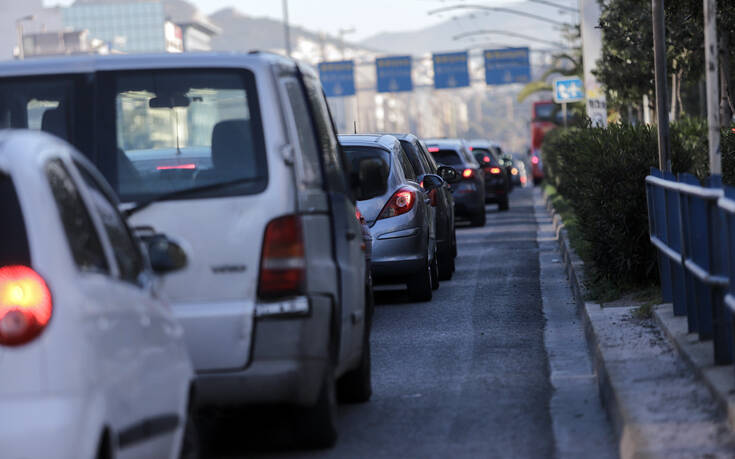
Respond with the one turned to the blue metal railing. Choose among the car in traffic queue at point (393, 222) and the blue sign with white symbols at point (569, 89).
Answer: the blue sign with white symbols

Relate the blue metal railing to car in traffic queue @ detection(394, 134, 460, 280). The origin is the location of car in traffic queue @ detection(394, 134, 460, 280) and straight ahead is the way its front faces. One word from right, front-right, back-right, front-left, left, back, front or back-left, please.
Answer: back

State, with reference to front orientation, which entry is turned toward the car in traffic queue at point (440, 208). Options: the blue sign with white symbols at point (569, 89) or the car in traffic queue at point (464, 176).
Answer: the blue sign with white symbols

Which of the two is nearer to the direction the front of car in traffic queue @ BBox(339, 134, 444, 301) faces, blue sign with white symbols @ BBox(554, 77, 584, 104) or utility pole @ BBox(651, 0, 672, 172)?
the blue sign with white symbols

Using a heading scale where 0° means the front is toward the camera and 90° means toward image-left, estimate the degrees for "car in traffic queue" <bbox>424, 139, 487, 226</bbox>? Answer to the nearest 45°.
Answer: approximately 180°

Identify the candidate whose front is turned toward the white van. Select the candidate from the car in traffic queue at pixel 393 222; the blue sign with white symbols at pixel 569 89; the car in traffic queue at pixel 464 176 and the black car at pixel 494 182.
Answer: the blue sign with white symbols

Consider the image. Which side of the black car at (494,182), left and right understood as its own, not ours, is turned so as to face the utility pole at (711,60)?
back

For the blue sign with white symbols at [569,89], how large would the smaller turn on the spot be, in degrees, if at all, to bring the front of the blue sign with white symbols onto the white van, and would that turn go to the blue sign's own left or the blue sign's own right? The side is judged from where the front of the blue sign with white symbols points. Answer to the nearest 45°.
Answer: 0° — it already faces it

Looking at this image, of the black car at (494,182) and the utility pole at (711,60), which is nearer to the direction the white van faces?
the black car

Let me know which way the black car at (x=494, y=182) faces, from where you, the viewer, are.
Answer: facing away from the viewer

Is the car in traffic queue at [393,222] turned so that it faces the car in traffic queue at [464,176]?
yes

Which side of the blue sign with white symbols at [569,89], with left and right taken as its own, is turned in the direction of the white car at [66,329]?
front

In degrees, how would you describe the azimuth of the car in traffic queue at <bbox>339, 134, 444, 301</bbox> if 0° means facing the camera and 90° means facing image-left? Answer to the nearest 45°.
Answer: approximately 180°

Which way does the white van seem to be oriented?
away from the camera
